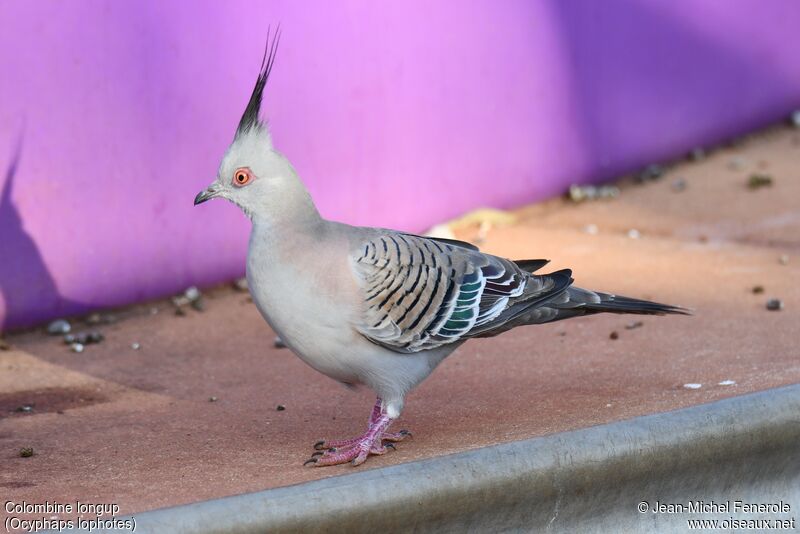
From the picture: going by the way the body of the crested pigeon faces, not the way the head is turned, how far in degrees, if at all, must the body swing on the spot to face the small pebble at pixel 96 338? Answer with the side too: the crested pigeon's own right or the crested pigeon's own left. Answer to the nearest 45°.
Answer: approximately 45° to the crested pigeon's own right

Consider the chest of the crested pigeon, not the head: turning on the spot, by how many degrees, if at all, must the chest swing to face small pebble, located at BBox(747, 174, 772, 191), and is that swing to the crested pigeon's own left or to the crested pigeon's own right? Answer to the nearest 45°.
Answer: approximately 135° to the crested pigeon's own right

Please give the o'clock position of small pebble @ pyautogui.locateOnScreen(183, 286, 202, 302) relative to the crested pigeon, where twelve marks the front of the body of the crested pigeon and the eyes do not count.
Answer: The small pebble is roughly at 2 o'clock from the crested pigeon.

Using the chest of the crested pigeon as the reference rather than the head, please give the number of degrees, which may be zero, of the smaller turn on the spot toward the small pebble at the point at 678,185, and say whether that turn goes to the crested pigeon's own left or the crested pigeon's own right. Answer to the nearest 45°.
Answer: approximately 135° to the crested pigeon's own right

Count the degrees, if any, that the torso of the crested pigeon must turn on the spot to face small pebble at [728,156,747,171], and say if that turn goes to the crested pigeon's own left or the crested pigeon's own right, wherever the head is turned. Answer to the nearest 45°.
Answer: approximately 135° to the crested pigeon's own right

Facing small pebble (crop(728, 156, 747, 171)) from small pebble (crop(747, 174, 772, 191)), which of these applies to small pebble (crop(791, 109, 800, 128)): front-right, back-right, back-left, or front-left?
front-right

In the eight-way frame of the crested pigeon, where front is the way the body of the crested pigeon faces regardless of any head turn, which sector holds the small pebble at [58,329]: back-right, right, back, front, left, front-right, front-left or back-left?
front-right

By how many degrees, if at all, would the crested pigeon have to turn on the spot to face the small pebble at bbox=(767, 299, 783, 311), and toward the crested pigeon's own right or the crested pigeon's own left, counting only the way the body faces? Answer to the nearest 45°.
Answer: approximately 135° to the crested pigeon's own right

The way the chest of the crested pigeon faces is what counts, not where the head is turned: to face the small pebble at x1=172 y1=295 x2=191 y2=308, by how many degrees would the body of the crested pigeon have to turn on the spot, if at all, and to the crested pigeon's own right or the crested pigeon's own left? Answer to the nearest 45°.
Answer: approximately 45° to the crested pigeon's own right

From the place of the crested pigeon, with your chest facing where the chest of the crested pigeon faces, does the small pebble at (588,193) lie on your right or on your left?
on your right

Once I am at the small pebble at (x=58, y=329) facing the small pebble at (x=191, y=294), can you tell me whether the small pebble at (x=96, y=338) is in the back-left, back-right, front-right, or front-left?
front-right

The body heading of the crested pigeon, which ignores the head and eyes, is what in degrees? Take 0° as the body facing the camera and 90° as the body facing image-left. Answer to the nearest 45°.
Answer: approximately 90°
